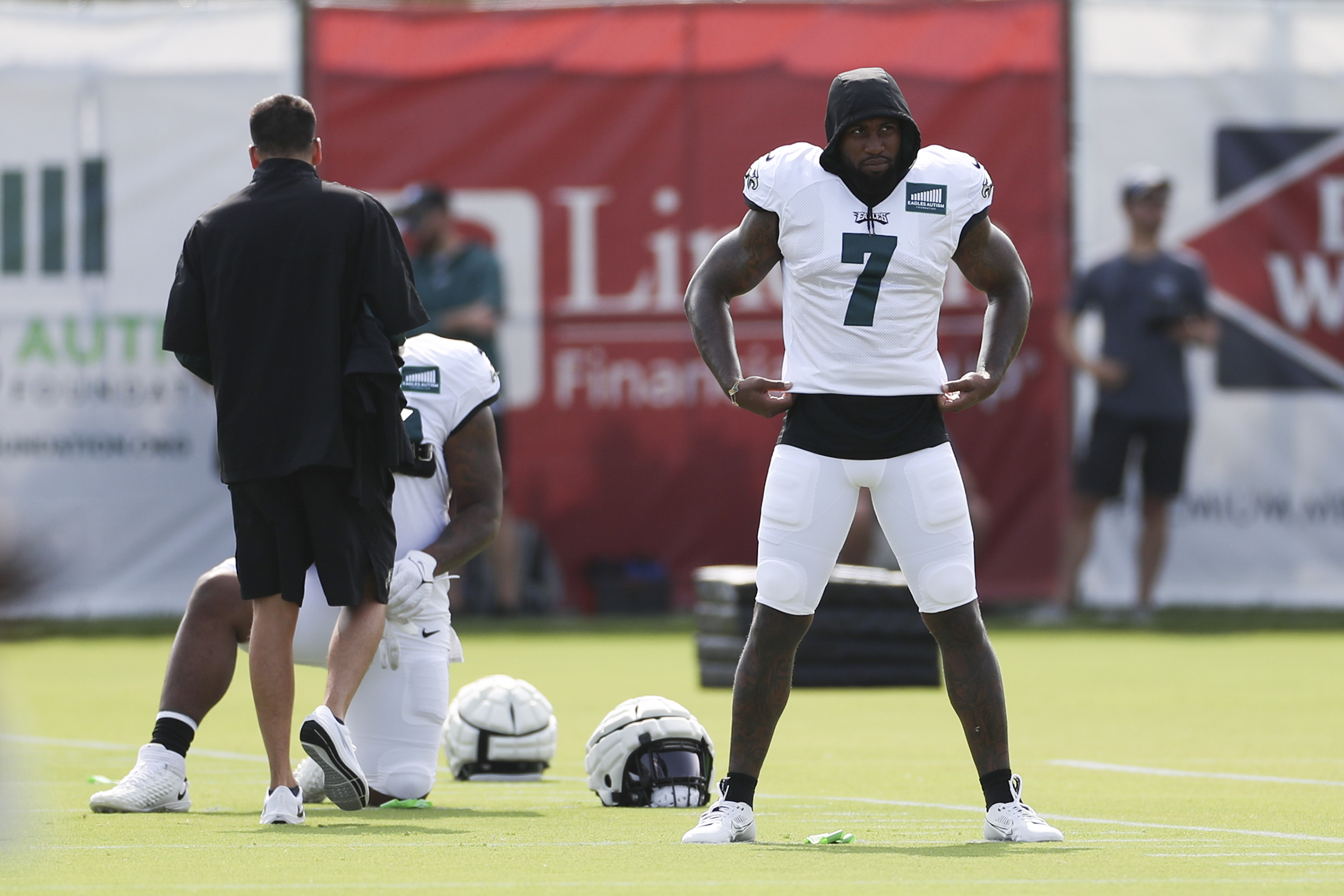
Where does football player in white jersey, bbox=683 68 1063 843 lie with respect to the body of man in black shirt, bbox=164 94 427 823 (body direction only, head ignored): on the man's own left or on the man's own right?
on the man's own right

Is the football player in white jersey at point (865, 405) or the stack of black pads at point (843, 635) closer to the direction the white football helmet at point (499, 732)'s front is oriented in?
the stack of black pads

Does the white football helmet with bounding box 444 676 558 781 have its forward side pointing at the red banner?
yes

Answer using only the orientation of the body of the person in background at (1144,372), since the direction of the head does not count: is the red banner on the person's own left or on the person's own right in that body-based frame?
on the person's own right

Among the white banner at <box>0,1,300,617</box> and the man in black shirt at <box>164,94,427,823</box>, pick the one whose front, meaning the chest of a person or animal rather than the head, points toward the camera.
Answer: the white banner

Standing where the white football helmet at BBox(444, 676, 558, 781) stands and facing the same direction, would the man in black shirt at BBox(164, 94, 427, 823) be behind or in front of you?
behind

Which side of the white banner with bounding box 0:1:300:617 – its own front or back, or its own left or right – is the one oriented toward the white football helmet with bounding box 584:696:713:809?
front

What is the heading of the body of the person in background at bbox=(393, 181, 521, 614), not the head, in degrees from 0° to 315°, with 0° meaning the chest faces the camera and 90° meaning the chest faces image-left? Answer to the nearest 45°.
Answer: approximately 45°

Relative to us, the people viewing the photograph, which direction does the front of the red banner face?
facing the viewer

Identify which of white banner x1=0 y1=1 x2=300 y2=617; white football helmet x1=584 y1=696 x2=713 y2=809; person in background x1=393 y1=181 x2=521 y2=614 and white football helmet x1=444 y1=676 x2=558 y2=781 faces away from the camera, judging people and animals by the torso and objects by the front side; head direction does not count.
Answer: white football helmet x1=444 y1=676 x2=558 y2=781

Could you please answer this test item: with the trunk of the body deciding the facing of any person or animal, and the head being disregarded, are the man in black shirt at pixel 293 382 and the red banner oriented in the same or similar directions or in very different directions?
very different directions

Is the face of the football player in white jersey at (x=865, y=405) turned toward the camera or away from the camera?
toward the camera

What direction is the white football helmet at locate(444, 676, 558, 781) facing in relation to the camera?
away from the camera

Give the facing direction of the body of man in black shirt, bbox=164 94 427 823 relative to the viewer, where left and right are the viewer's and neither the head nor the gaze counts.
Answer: facing away from the viewer

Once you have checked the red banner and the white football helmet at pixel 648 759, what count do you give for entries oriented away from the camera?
0

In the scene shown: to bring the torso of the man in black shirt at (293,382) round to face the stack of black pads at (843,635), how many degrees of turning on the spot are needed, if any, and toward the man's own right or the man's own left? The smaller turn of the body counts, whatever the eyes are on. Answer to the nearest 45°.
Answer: approximately 45° to the man's own right

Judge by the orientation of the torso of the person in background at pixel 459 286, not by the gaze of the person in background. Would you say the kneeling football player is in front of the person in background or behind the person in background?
in front

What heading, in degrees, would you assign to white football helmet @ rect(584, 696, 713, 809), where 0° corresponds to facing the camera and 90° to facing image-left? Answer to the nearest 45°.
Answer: approximately 315°
